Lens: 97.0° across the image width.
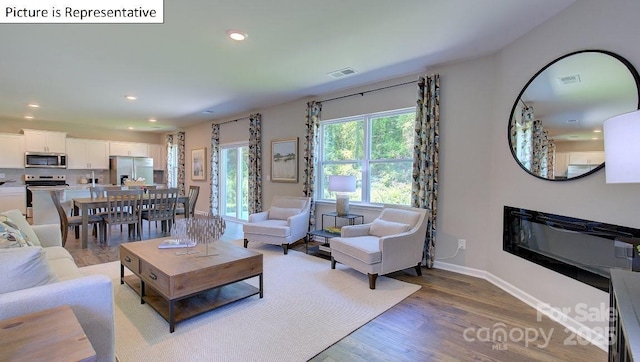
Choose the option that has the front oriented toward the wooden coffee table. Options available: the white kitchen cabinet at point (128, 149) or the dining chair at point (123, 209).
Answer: the white kitchen cabinet

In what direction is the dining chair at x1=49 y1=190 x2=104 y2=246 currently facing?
to the viewer's right

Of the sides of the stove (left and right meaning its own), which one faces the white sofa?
front

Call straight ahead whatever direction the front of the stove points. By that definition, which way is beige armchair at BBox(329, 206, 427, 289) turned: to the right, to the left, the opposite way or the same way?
to the right

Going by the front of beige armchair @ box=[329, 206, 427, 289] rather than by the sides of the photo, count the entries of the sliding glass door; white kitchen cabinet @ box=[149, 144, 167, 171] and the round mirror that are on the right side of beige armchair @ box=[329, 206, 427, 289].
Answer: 2

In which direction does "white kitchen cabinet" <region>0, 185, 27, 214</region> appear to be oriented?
toward the camera

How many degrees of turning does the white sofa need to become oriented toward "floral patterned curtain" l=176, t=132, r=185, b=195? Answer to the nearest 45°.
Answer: approximately 90° to its left

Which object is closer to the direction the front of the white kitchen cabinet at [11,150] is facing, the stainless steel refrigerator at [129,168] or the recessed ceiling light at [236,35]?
the recessed ceiling light

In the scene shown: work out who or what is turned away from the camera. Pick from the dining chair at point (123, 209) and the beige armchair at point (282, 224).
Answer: the dining chair

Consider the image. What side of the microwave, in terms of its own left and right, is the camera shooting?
front

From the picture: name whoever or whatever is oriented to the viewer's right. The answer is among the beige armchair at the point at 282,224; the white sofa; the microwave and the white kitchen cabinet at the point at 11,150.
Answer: the white sofa

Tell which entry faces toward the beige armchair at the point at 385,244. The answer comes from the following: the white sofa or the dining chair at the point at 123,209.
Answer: the white sofa

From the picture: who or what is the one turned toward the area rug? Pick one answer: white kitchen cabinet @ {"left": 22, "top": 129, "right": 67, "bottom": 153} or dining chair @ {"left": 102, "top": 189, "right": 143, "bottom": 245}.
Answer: the white kitchen cabinet

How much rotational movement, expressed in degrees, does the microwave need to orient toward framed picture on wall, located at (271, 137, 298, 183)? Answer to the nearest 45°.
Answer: approximately 45° to its left
